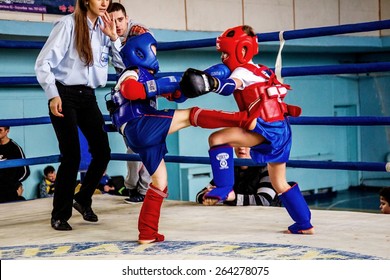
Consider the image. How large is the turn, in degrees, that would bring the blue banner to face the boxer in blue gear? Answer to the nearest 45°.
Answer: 0° — it already faces them

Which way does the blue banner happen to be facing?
toward the camera

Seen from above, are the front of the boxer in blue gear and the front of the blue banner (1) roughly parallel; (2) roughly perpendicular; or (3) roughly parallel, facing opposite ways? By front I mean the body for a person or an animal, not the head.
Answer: roughly perpendicular

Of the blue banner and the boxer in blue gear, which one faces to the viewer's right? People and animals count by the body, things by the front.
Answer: the boxer in blue gear

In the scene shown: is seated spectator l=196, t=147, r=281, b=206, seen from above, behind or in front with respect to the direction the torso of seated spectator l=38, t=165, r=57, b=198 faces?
in front

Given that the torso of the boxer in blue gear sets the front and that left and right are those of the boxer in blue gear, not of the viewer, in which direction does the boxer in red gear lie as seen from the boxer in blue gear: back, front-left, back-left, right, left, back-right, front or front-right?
front

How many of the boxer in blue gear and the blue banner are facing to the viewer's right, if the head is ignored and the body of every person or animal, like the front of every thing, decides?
1

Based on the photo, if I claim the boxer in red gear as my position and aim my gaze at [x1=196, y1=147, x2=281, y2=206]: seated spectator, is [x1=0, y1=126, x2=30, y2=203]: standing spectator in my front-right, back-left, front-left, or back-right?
front-left

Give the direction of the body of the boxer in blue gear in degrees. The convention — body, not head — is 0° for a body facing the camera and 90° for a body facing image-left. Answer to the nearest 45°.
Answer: approximately 270°

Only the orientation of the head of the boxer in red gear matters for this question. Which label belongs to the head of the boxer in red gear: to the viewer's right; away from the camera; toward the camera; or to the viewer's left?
to the viewer's left

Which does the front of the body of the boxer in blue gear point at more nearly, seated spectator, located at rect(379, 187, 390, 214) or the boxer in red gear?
the boxer in red gear

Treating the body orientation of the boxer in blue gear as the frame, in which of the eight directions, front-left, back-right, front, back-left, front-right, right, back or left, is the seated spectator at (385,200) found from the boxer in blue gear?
front-left
